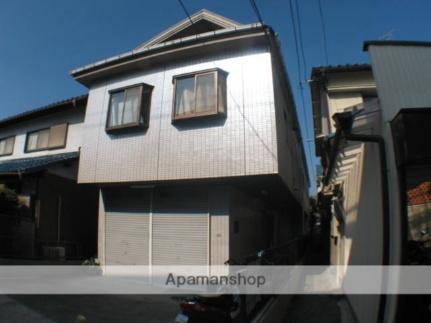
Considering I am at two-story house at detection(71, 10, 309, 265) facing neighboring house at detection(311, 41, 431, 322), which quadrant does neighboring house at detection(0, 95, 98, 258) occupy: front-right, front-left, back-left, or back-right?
back-right

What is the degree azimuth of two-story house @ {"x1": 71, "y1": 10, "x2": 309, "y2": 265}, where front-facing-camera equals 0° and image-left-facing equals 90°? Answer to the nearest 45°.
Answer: approximately 45°

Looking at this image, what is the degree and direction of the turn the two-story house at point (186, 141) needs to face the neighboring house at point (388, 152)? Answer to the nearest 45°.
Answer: approximately 90° to its left

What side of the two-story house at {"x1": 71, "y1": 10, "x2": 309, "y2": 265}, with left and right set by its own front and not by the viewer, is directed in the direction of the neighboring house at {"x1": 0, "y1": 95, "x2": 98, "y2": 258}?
right

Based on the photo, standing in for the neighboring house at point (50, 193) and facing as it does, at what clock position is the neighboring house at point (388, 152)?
the neighboring house at point (388, 152) is roughly at 10 o'clock from the neighboring house at point (50, 193).

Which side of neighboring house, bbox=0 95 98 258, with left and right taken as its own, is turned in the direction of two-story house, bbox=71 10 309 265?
left

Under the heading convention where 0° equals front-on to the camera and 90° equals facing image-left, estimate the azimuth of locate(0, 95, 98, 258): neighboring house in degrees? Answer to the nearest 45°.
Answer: approximately 45°
